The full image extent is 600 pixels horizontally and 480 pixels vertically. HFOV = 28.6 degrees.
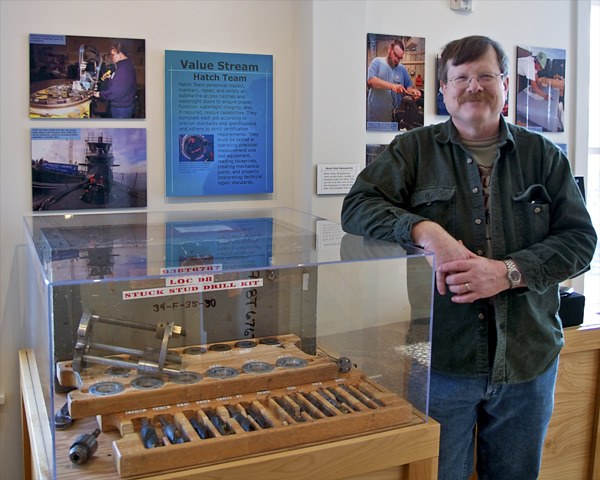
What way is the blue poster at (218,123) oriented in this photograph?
toward the camera

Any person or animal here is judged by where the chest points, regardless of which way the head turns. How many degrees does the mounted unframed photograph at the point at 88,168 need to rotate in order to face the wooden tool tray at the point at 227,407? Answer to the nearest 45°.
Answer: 0° — it already faces it

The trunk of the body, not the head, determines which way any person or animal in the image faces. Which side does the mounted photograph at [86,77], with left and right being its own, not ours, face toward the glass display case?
front

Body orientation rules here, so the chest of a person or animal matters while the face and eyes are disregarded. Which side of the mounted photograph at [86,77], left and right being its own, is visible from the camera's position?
front

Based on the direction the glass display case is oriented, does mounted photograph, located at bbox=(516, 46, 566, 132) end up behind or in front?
behind

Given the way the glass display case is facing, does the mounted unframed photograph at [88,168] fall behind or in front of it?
behind

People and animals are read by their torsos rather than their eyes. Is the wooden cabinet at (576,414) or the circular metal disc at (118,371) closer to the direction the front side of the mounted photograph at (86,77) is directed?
the circular metal disc

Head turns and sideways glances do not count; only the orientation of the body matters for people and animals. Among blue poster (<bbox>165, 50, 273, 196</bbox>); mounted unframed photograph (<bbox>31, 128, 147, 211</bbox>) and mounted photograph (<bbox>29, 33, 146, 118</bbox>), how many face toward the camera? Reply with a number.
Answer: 3

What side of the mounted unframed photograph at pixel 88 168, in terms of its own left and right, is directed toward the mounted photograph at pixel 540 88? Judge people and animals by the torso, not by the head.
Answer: left

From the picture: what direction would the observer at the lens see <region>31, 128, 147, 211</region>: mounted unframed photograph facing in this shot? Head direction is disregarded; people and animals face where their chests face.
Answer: facing the viewer

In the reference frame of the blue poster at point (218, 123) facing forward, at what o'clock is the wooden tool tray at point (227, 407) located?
The wooden tool tray is roughly at 12 o'clock from the blue poster.

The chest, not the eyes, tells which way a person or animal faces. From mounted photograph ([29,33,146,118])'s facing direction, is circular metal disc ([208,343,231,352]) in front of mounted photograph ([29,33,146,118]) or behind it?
in front
